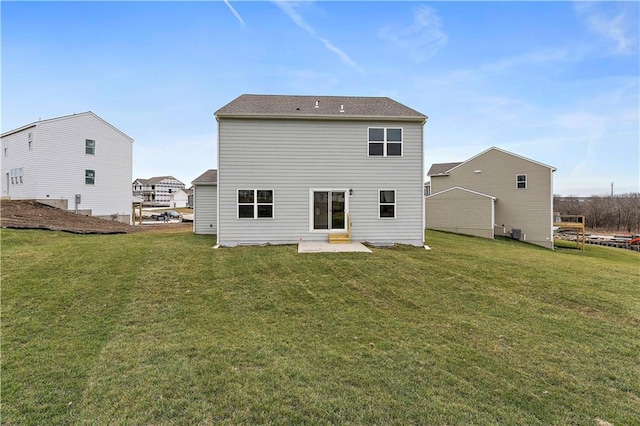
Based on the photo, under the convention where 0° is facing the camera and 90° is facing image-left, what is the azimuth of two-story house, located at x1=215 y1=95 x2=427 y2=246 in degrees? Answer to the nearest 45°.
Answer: approximately 180°

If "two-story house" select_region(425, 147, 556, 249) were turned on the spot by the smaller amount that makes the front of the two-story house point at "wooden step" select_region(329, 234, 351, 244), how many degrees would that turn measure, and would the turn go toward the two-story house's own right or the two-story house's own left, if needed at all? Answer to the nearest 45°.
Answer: approximately 135° to the two-story house's own left

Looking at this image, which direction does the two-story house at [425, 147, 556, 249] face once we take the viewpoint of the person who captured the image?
facing away from the viewer and to the left of the viewer

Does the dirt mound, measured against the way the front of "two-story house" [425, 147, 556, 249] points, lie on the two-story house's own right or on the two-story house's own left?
on the two-story house's own left

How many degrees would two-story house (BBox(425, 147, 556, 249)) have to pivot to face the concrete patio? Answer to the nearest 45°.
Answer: approximately 135° to its left

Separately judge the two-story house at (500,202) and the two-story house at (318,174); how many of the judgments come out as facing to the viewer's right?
0
